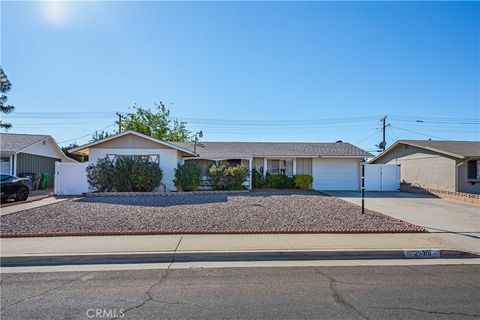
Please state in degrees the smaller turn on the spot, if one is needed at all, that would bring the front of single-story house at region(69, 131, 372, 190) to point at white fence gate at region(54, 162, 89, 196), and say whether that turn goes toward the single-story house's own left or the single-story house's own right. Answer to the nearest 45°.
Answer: approximately 90° to the single-story house's own right

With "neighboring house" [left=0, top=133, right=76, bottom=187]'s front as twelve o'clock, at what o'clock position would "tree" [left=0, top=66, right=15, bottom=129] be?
The tree is roughly at 4 o'clock from the neighboring house.

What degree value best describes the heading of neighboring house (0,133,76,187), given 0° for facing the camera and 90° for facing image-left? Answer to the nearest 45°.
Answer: approximately 45°

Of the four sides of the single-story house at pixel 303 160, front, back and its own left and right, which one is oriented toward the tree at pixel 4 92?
right

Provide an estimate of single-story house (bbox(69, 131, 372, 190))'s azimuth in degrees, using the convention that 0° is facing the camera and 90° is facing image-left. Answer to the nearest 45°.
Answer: approximately 0°

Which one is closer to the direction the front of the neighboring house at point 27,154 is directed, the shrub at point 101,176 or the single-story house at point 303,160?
the shrub

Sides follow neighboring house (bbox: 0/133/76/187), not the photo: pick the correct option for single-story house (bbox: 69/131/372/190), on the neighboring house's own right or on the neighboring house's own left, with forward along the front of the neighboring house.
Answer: on the neighboring house's own left

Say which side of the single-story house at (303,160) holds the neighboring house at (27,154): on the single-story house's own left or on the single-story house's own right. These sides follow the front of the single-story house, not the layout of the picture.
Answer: on the single-story house's own right

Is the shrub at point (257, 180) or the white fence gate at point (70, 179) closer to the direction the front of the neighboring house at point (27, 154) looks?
the white fence gate

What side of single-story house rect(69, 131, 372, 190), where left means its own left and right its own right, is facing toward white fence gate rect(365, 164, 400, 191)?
left
